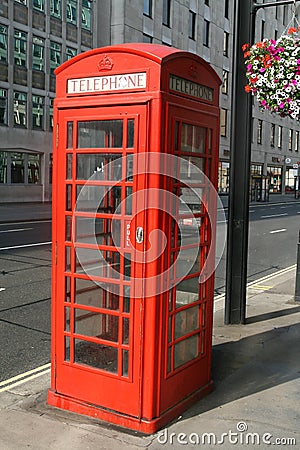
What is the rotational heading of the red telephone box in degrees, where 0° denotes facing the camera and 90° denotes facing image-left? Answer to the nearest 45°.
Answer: approximately 45°

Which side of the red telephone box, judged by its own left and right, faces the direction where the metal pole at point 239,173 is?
back

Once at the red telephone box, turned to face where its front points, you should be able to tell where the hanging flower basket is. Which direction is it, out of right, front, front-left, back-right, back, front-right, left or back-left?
back
